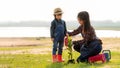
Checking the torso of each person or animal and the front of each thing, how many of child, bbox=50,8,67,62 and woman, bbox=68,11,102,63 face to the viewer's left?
1

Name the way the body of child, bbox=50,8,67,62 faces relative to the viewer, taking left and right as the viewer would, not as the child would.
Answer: facing the viewer and to the right of the viewer

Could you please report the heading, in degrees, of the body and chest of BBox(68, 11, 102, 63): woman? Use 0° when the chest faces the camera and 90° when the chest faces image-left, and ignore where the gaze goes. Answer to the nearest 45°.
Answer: approximately 90°

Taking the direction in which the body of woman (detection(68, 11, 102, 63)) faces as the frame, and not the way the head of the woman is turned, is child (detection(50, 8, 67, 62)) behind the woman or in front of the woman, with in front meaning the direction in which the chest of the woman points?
in front

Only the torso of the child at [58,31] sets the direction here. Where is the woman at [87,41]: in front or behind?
in front
